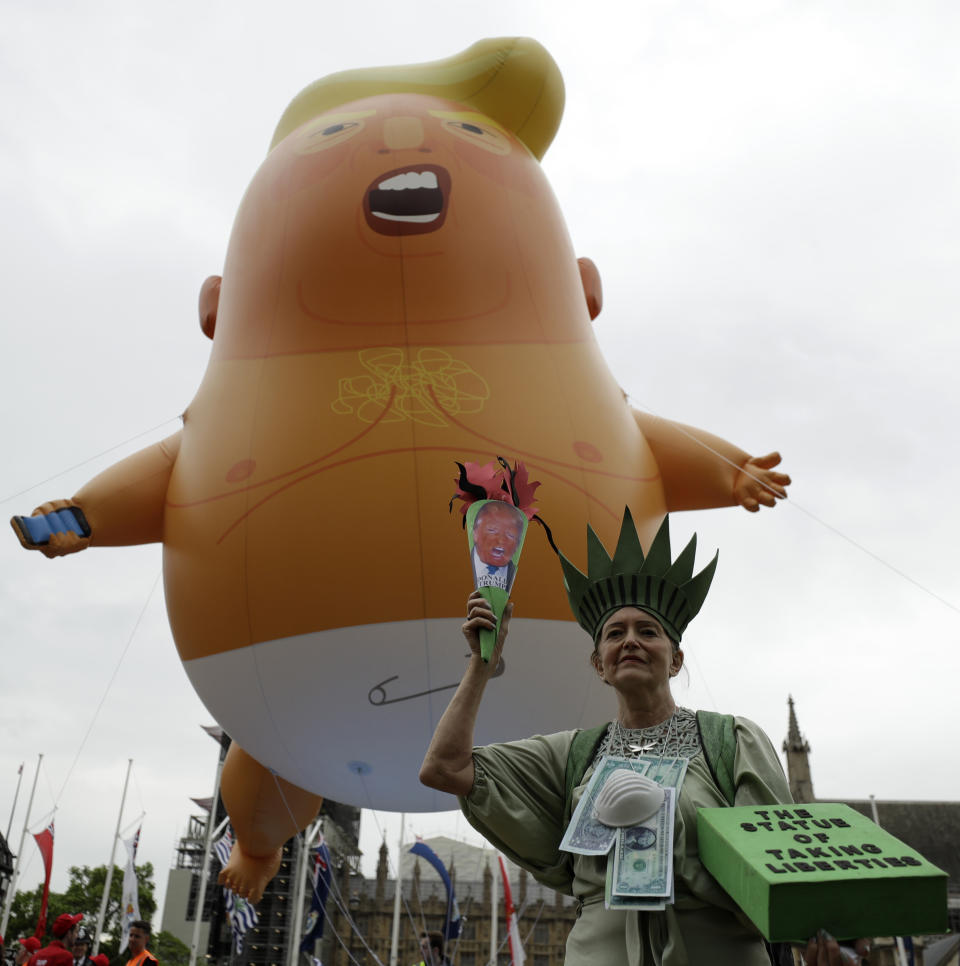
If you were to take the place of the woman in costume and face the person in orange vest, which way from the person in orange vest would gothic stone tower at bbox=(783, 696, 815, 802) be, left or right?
right

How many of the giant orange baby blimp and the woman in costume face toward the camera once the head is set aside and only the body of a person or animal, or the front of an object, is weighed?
2

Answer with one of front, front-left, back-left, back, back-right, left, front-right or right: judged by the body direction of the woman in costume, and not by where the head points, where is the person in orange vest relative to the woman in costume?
back-right

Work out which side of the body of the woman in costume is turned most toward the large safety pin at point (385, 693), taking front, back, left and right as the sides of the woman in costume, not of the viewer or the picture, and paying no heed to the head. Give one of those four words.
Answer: back

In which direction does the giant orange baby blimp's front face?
toward the camera

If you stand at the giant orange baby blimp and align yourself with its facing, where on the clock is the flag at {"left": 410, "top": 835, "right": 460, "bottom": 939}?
The flag is roughly at 6 o'clock from the giant orange baby blimp.
